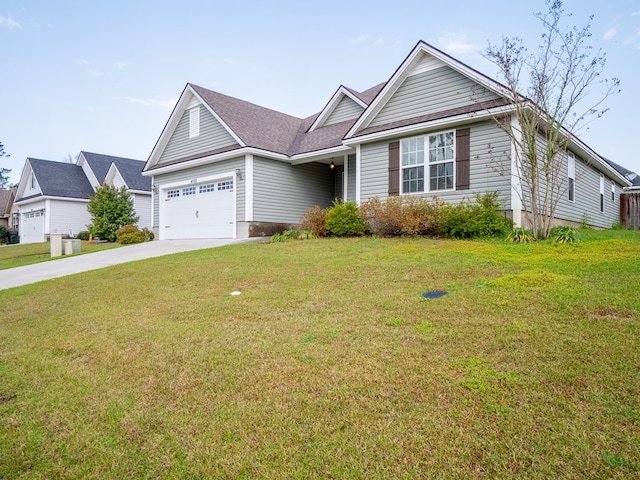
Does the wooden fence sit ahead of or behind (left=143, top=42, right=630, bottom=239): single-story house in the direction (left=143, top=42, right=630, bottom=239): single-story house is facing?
behind

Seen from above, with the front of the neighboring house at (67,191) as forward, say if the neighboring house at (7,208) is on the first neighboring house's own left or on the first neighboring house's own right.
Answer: on the first neighboring house's own right

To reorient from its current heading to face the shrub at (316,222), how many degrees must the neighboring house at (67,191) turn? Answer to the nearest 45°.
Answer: approximately 45° to its left

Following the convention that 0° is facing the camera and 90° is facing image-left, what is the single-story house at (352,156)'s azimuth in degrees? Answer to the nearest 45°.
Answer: approximately 45°

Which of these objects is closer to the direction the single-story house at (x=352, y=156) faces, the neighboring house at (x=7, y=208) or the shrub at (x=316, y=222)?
the shrub

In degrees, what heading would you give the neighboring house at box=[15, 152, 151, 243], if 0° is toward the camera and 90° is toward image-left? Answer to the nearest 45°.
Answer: approximately 45°

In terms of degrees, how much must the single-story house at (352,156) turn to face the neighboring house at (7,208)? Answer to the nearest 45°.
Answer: approximately 90° to its right

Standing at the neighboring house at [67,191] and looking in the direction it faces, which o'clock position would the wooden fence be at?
The wooden fence is roughly at 9 o'clock from the neighboring house.
